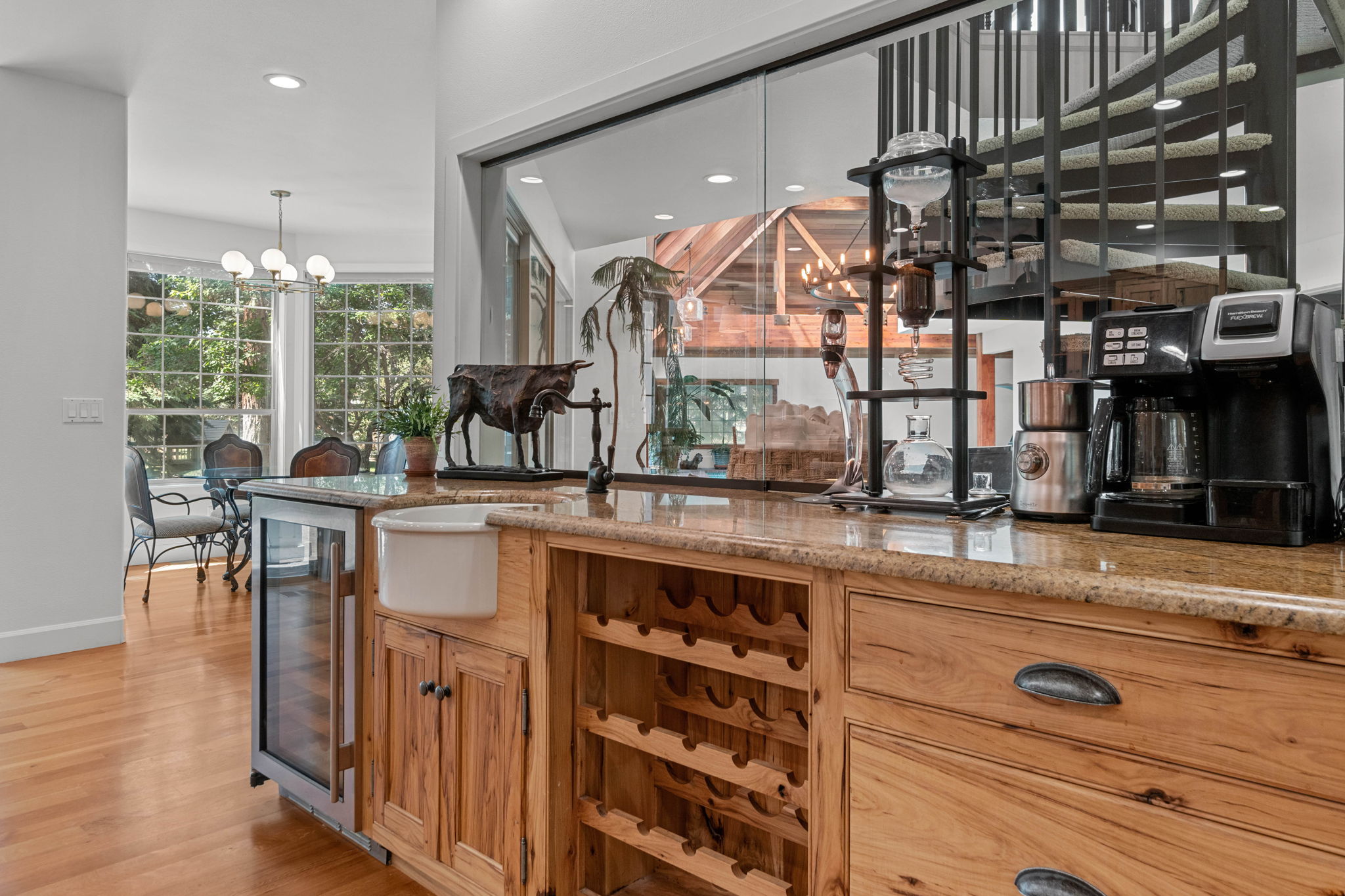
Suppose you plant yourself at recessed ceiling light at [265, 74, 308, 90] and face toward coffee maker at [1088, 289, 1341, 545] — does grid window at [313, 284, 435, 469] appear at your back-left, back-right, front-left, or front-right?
back-left

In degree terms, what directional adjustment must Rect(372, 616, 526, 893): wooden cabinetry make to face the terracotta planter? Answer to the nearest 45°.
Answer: approximately 135° to its right

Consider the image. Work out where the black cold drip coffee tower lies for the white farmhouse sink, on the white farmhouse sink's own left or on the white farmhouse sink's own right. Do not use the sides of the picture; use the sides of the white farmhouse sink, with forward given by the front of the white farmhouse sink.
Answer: on the white farmhouse sink's own left

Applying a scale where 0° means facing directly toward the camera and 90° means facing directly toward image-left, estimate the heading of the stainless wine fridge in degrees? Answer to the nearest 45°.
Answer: approximately 45°

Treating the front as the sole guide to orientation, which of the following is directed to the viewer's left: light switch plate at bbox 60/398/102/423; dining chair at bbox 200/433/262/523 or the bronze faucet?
the bronze faucet

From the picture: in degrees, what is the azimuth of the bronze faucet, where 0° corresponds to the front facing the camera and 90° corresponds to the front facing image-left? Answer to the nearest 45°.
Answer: approximately 90°

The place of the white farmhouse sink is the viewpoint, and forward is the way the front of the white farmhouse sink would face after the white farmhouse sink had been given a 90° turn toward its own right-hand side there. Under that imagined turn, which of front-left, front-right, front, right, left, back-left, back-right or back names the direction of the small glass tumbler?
back-right

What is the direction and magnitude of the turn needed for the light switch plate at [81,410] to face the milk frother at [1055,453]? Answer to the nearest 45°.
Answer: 0° — it already faces it

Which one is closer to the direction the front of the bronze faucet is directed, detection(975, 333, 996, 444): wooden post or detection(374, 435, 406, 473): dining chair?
the dining chair

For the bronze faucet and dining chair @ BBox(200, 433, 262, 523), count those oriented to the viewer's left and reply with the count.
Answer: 1
